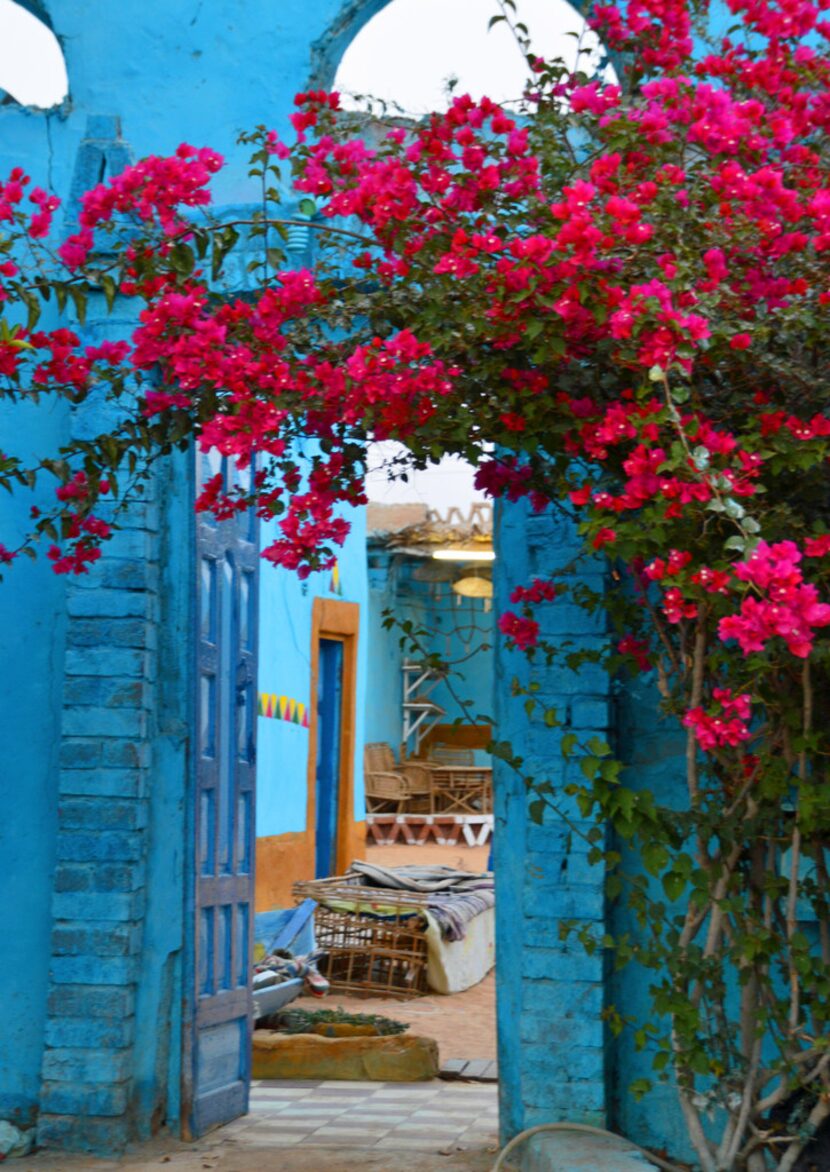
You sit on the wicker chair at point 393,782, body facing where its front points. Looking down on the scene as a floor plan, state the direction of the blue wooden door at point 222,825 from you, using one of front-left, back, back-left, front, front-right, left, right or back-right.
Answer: front-right

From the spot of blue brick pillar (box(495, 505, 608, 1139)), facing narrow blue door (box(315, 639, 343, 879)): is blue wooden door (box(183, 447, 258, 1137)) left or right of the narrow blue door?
left

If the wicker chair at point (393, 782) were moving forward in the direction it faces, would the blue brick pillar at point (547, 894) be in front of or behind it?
in front

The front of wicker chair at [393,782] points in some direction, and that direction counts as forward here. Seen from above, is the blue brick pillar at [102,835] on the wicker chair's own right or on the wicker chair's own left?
on the wicker chair's own right

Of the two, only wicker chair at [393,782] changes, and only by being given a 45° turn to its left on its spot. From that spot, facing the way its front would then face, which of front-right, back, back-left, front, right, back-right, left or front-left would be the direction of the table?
front

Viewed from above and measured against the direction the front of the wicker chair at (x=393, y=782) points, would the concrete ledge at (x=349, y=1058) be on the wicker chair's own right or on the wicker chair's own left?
on the wicker chair's own right

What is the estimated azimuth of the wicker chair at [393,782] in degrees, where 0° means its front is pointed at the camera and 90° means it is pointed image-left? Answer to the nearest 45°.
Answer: approximately 315°

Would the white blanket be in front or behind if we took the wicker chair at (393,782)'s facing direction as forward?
in front

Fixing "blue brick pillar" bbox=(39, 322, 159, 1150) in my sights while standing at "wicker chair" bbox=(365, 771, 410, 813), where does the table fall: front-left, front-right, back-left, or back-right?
back-left

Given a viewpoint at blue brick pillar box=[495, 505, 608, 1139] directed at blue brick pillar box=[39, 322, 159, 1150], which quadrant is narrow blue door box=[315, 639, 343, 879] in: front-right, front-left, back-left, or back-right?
front-right

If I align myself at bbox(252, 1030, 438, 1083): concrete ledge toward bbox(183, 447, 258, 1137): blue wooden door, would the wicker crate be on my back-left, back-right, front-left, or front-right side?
back-right
